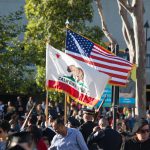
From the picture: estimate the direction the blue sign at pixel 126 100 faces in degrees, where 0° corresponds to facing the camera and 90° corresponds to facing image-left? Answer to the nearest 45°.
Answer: approximately 0°

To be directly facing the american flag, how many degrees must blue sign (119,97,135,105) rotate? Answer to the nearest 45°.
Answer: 0° — it already faces it

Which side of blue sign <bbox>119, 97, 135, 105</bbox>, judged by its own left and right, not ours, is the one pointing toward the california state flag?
front
